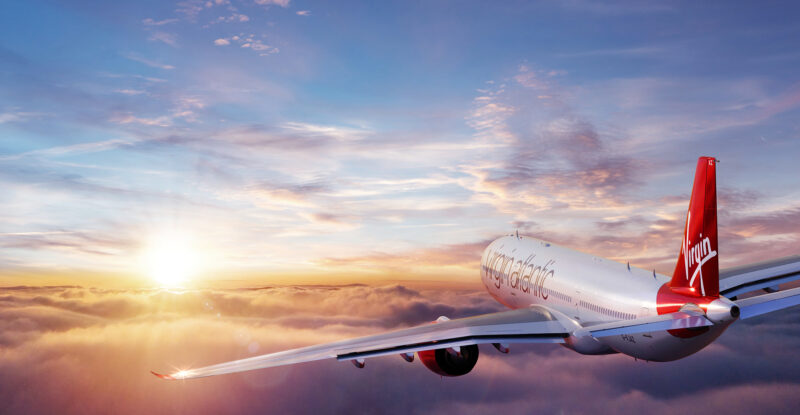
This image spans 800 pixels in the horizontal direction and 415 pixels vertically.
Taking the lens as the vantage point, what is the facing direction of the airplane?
facing away from the viewer and to the left of the viewer
